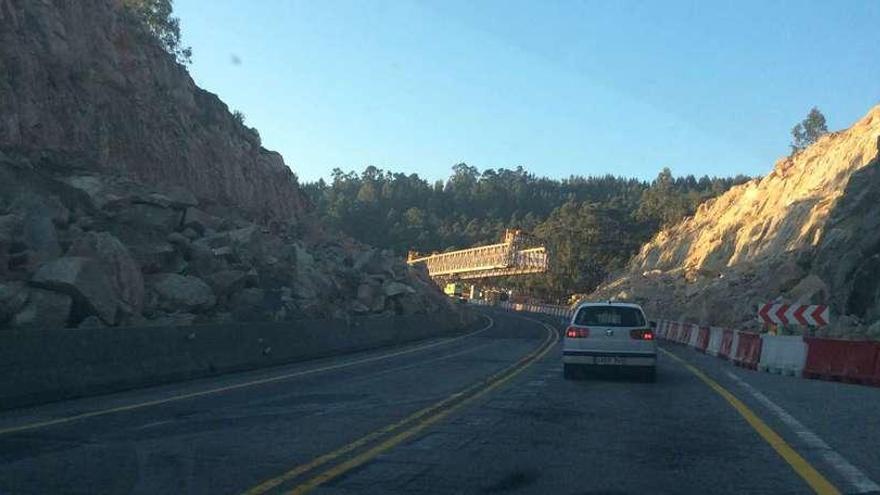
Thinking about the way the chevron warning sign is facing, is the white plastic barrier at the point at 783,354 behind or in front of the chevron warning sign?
in front

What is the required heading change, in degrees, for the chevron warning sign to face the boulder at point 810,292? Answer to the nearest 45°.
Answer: approximately 180°

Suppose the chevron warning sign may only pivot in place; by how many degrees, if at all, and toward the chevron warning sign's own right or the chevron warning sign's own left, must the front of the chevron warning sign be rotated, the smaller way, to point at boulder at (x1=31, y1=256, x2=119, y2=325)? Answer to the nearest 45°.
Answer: approximately 45° to the chevron warning sign's own right

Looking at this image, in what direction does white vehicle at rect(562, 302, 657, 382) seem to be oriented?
away from the camera

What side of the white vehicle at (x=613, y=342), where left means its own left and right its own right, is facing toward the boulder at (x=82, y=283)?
left

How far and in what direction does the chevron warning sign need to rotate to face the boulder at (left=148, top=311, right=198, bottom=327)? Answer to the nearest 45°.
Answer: approximately 45° to its right

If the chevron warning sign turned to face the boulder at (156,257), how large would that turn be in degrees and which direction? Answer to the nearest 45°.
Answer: approximately 45° to its right

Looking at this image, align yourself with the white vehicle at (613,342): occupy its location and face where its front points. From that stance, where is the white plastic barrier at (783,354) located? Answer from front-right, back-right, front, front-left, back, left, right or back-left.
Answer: front-right

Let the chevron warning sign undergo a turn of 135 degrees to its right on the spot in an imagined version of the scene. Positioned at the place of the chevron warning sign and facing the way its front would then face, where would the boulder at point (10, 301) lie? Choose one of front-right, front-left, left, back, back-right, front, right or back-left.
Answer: left

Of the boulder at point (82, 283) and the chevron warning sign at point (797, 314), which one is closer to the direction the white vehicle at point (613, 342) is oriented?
the chevron warning sign

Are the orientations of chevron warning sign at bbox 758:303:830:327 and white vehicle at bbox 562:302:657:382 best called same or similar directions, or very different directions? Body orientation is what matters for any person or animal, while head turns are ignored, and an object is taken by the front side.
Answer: very different directions

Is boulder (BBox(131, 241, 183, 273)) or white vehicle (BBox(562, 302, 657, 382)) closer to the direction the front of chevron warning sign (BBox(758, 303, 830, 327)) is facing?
the white vehicle

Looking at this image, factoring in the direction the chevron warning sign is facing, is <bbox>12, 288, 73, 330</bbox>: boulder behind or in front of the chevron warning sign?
in front

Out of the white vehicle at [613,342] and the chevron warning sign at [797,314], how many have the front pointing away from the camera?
1

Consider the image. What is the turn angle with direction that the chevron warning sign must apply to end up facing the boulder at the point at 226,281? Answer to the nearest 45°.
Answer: approximately 45° to its right
